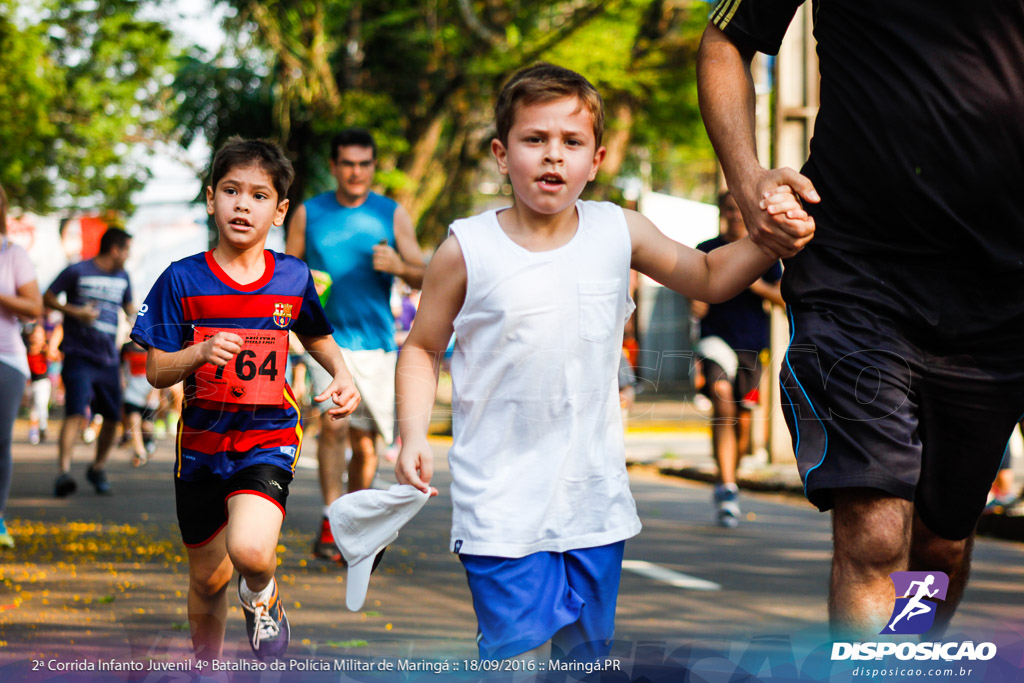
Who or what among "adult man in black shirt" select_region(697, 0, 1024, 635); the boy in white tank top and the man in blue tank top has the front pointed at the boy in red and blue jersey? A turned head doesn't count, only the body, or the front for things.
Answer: the man in blue tank top

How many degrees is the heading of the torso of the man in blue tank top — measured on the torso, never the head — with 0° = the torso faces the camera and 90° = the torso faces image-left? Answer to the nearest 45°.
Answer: approximately 0°

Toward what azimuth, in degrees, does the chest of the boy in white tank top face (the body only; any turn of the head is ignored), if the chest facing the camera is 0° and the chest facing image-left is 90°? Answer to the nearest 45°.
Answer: approximately 0°

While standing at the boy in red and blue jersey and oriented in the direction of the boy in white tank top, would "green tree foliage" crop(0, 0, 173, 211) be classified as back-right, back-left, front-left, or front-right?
back-left

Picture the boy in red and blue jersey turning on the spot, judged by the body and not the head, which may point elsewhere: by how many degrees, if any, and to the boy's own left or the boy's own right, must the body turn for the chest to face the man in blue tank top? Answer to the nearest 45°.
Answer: approximately 180°

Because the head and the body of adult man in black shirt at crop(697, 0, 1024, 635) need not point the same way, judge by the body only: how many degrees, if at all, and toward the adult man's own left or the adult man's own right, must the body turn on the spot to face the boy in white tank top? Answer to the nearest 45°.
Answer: approximately 90° to the adult man's own right

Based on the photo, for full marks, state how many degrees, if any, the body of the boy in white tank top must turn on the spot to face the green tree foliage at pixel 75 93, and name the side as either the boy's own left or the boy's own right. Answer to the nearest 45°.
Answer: approximately 135° to the boy's own right

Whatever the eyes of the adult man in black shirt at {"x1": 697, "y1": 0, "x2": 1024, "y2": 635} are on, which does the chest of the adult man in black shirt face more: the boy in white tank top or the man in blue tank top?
the boy in white tank top

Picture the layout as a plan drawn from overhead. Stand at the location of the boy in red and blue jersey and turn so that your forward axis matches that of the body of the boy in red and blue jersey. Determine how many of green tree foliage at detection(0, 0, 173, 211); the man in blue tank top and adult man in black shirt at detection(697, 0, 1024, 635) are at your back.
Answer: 2
